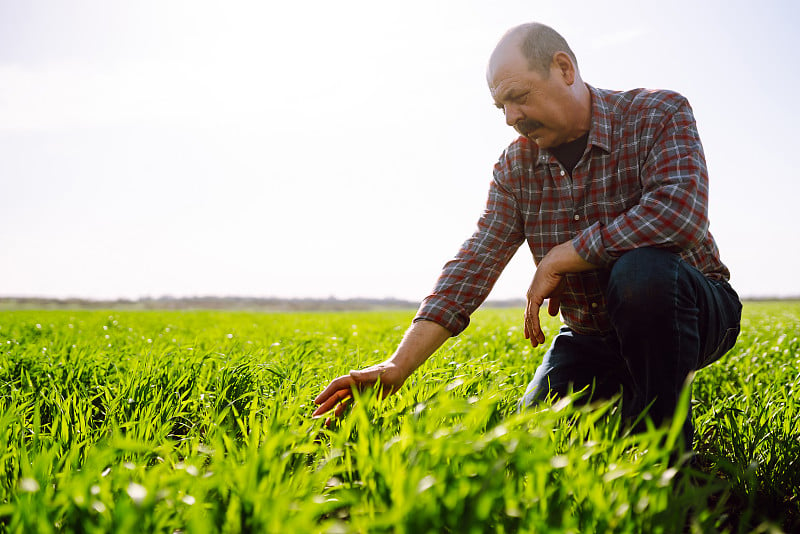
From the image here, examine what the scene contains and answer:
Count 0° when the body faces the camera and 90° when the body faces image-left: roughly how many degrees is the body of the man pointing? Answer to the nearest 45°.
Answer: approximately 45°
